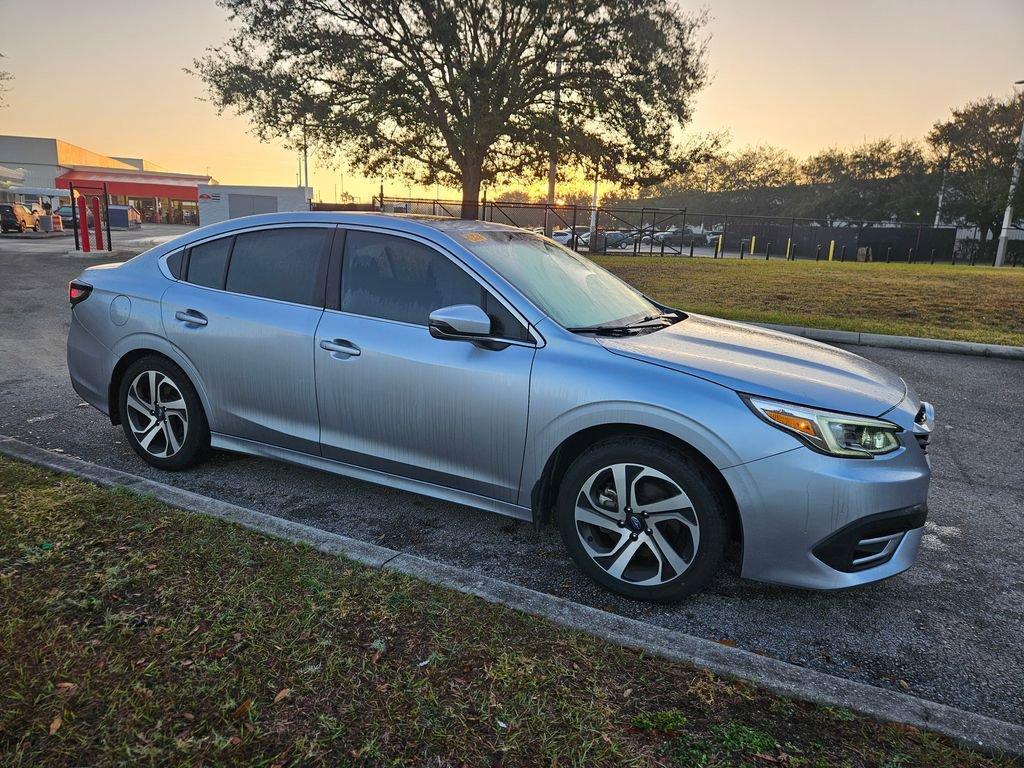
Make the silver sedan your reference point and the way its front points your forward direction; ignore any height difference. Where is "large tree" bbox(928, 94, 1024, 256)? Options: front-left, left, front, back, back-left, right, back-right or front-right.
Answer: left

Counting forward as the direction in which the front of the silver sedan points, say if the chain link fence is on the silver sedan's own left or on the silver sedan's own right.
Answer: on the silver sedan's own left

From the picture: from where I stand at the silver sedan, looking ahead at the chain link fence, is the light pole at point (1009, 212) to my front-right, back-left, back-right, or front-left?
front-right

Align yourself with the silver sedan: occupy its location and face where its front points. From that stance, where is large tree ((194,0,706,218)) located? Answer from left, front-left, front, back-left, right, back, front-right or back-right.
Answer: back-left

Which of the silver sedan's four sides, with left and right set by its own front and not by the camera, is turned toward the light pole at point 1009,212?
left

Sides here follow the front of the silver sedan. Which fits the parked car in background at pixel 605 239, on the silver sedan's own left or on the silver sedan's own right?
on the silver sedan's own left

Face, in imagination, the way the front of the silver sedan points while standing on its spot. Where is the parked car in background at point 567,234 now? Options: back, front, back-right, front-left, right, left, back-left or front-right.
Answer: back-left

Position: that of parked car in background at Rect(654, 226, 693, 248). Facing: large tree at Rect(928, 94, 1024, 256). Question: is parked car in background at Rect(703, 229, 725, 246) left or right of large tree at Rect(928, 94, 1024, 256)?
left

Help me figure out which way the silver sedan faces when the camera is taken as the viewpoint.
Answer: facing the viewer and to the right of the viewer

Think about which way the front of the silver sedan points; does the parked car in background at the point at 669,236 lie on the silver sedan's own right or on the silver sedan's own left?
on the silver sedan's own left
